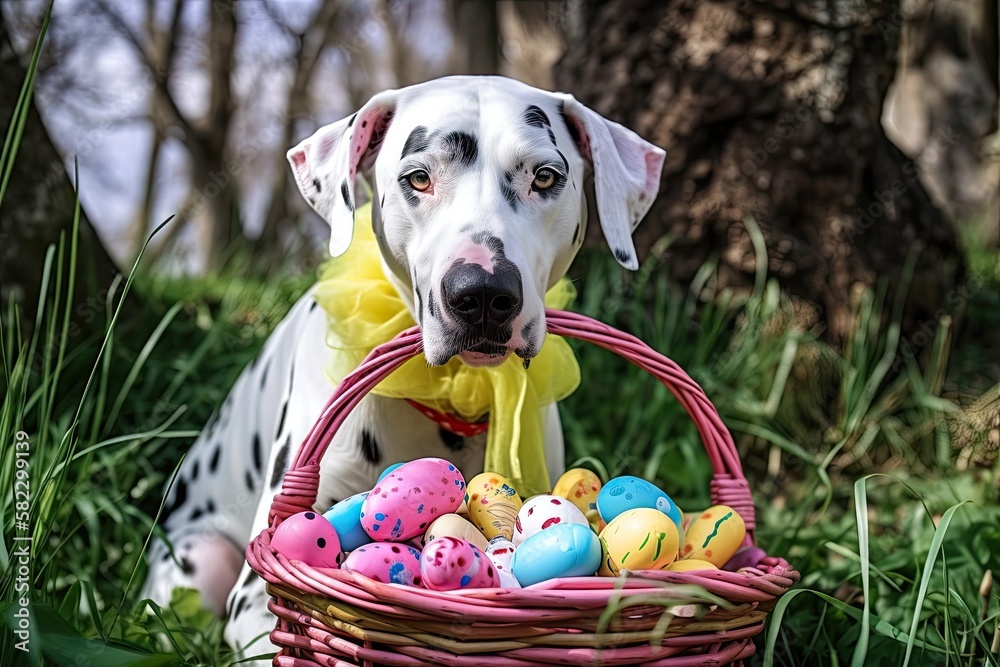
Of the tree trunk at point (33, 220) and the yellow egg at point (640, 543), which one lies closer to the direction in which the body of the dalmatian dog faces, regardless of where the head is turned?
the yellow egg

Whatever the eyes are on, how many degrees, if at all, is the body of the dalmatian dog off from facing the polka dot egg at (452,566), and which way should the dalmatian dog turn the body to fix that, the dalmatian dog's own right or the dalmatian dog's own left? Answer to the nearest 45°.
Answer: approximately 45° to the dalmatian dog's own right

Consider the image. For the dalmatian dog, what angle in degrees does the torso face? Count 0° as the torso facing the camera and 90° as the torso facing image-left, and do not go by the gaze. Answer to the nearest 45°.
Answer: approximately 315°

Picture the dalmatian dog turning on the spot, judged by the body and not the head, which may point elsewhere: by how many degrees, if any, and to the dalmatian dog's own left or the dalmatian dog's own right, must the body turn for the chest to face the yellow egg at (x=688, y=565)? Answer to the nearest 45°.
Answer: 0° — it already faces it

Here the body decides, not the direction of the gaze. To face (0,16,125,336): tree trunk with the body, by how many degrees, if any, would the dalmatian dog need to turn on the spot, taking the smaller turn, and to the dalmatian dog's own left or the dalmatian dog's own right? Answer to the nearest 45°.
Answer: approximately 180°

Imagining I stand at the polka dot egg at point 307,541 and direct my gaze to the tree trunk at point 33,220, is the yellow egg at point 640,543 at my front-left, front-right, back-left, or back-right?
back-right
